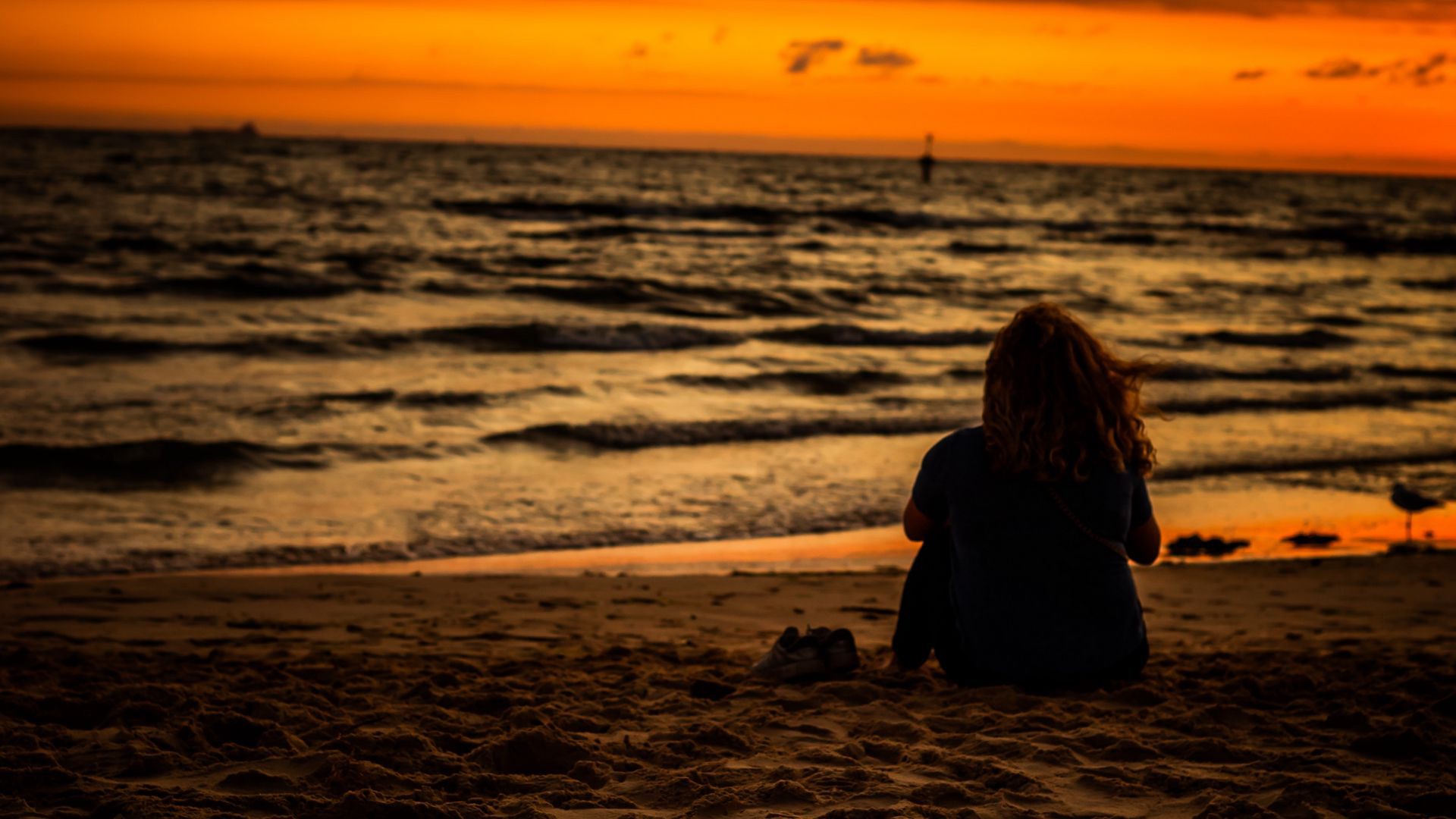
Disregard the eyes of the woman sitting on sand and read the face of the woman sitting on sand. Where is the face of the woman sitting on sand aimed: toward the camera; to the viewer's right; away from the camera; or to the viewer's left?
away from the camera

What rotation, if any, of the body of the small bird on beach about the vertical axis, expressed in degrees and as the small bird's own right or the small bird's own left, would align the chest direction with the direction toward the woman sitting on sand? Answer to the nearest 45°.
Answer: approximately 90° to the small bird's own left

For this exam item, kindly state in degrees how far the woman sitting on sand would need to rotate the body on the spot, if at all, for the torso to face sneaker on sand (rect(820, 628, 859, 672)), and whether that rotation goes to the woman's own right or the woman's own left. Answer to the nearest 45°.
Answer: approximately 45° to the woman's own left

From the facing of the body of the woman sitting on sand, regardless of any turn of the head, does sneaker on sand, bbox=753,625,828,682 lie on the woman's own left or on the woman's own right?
on the woman's own left

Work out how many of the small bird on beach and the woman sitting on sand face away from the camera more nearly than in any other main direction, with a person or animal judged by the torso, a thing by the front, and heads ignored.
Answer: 1

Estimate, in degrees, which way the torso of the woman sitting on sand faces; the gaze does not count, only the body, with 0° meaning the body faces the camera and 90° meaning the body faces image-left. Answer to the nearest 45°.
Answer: approximately 180°

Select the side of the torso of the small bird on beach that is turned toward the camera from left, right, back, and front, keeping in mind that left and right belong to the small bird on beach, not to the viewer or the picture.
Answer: left

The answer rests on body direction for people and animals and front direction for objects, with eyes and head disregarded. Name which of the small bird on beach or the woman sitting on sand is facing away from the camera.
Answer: the woman sitting on sand

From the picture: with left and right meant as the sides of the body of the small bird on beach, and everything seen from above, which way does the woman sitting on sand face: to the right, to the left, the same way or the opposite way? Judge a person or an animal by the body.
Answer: to the right

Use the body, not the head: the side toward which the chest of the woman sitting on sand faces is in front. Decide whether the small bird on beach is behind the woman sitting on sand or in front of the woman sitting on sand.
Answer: in front
